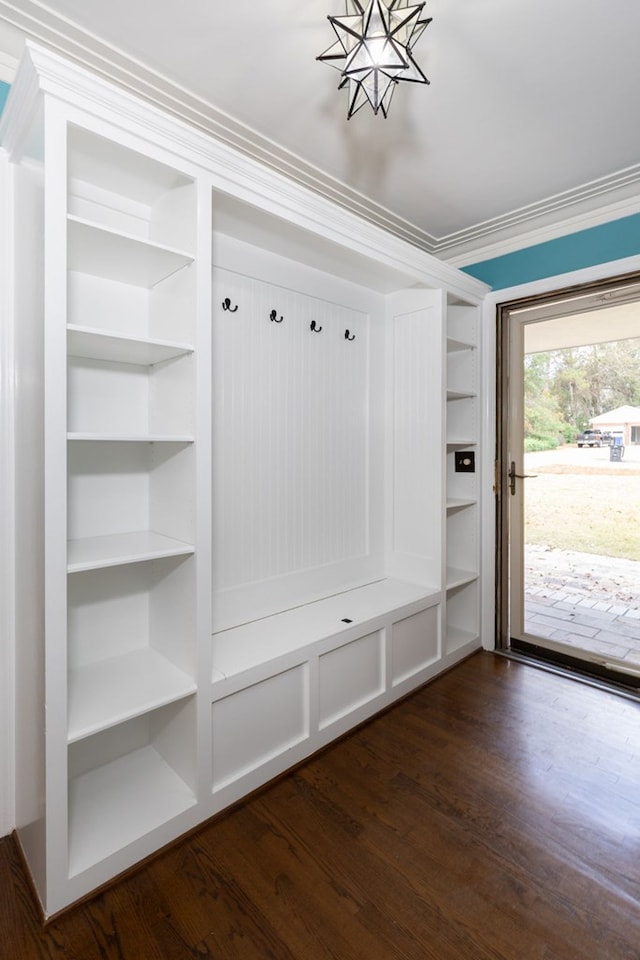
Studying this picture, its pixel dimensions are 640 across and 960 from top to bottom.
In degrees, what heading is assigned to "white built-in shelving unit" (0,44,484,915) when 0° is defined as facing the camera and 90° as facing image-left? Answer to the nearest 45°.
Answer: approximately 315°

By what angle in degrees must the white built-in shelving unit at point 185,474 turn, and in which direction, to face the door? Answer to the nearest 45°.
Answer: approximately 45° to its left

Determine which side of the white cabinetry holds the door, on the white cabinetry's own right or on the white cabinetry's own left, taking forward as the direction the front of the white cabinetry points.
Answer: on the white cabinetry's own left

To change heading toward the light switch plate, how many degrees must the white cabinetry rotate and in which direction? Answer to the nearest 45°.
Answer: approximately 45° to its left

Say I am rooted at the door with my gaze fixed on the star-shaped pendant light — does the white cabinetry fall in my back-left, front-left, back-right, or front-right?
front-right
